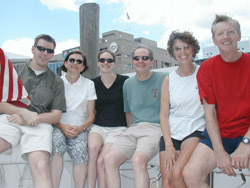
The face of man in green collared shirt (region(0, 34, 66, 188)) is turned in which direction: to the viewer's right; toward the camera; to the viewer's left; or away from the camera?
toward the camera

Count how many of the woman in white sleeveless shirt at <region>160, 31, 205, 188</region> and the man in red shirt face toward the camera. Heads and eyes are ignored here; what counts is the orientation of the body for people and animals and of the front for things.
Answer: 2

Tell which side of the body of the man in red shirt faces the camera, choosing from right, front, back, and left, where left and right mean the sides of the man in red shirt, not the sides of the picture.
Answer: front

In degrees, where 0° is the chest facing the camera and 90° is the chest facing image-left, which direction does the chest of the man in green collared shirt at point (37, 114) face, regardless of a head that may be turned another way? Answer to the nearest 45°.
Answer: approximately 0°

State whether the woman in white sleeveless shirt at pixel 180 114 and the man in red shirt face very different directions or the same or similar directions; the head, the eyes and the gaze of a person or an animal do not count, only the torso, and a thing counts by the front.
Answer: same or similar directions

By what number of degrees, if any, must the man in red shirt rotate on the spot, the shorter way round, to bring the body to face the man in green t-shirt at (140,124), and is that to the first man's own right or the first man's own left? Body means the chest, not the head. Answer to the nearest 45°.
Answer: approximately 135° to the first man's own right

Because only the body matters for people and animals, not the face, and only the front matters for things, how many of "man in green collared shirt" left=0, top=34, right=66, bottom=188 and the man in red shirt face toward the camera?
2

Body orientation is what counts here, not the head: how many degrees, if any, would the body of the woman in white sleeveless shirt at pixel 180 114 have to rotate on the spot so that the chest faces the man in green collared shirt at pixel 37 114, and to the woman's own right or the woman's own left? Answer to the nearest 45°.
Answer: approximately 90° to the woman's own right

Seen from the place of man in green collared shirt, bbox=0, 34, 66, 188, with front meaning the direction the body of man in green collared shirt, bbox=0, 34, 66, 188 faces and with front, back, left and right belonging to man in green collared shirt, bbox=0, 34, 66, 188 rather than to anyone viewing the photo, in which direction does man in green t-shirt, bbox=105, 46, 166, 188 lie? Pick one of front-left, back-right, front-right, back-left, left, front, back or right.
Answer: left

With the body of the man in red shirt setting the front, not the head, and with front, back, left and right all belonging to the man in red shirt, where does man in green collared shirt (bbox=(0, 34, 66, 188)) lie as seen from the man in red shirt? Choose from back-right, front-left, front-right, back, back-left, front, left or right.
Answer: right

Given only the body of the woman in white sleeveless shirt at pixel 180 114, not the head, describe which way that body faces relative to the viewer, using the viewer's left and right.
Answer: facing the viewer

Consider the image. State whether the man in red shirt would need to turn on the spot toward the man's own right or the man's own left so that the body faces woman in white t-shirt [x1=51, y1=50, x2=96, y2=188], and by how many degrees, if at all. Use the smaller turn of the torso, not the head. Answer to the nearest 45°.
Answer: approximately 90° to the man's own right

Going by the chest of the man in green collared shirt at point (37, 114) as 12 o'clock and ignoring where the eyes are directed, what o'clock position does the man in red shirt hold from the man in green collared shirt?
The man in red shirt is roughly at 10 o'clock from the man in green collared shirt.
